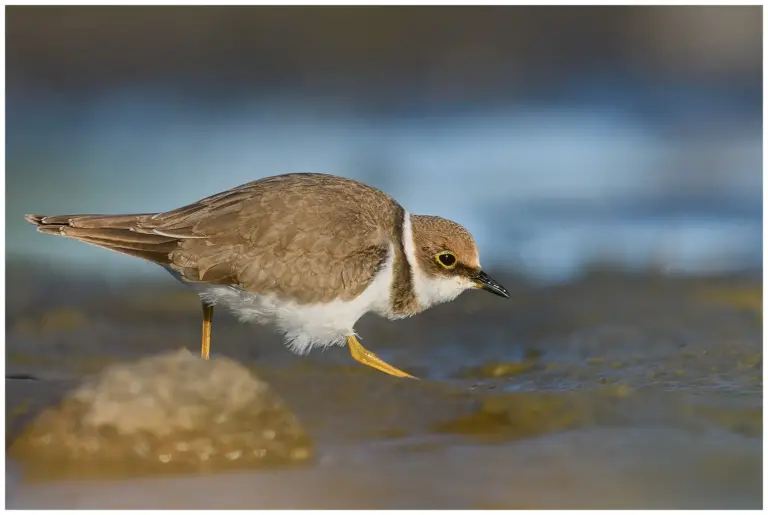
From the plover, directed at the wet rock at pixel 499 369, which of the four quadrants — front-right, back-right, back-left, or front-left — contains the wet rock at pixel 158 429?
back-right

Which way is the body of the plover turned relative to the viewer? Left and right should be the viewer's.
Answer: facing to the right of the viewer
